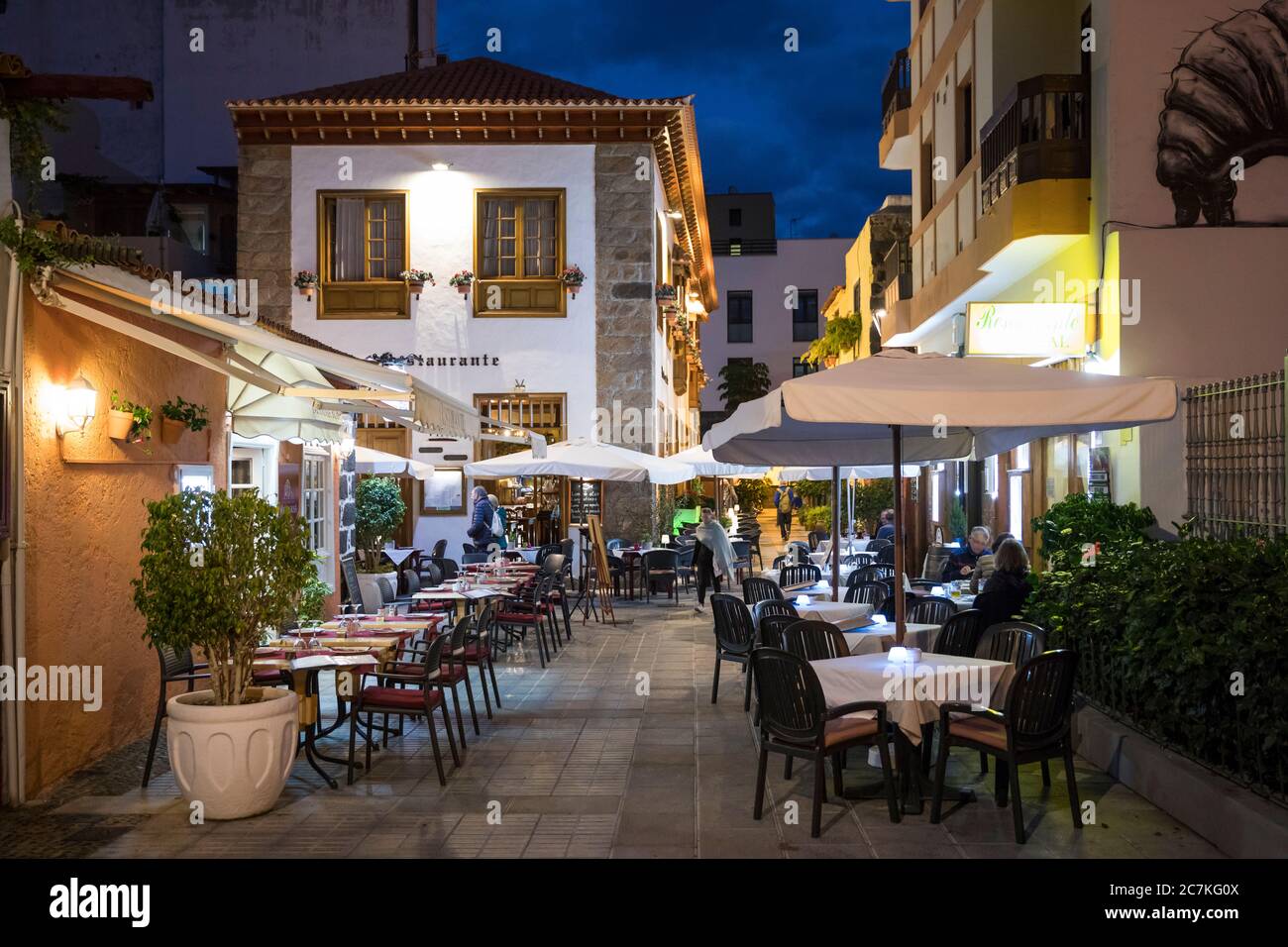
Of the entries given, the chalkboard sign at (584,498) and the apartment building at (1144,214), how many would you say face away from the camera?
0

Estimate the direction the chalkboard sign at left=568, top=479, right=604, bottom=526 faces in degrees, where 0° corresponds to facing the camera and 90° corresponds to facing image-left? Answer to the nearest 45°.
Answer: approximately 0°

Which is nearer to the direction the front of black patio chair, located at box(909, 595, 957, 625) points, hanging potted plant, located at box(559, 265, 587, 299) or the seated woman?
the hanging potted plant

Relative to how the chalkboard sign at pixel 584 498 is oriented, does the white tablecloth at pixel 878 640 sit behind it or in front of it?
in front

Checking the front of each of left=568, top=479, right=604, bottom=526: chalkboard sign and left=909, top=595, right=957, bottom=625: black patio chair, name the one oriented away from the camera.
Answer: the black patio chair

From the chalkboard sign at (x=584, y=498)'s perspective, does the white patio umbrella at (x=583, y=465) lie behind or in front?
in front

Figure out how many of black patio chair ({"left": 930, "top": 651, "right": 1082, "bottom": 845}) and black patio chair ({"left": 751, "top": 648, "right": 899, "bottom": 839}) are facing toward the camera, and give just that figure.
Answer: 0

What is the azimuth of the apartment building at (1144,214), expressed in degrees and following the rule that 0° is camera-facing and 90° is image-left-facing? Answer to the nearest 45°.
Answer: approximately 90°

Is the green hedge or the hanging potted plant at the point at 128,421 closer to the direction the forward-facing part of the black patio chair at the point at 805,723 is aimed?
the green hedge

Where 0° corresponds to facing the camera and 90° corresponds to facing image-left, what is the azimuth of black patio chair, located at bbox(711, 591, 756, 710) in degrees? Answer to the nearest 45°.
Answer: approximately 225°

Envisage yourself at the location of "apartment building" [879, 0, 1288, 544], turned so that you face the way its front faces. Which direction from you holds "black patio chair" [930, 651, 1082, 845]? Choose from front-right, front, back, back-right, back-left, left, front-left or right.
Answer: left

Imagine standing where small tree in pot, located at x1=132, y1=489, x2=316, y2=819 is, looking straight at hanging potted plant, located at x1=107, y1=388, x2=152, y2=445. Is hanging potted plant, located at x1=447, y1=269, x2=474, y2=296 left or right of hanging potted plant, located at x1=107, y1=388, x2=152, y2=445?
right

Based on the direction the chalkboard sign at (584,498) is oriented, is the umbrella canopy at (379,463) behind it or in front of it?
in front
